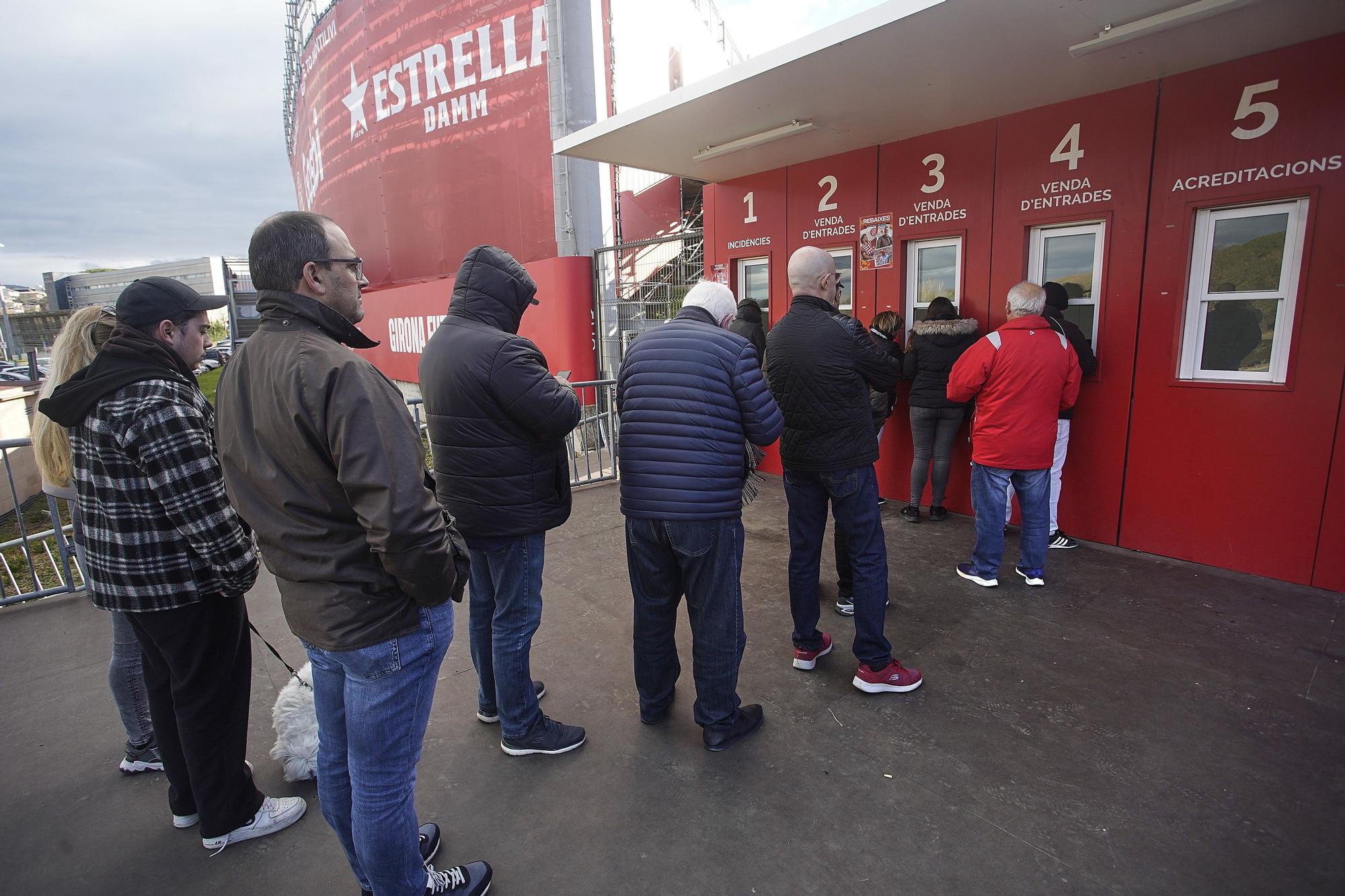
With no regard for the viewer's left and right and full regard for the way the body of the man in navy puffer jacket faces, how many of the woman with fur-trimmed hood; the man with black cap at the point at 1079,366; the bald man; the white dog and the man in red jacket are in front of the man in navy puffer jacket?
4

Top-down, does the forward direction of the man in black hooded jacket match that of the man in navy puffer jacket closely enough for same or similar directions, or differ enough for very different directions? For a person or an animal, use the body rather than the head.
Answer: same or similar directions

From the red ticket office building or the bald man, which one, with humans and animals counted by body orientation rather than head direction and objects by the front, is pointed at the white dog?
the red ticket office building

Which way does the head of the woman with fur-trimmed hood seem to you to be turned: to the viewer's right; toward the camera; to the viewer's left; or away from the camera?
away from the camera

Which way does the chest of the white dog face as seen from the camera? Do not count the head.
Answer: away from the camera

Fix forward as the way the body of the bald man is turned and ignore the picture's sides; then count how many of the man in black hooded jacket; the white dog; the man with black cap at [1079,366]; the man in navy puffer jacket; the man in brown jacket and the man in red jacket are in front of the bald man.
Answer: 2

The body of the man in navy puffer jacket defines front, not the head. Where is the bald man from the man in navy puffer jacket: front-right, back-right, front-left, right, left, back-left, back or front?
front

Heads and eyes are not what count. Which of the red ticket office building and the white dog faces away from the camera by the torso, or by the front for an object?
the white dog

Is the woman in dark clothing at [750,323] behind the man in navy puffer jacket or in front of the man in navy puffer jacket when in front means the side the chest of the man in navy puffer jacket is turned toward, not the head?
in front

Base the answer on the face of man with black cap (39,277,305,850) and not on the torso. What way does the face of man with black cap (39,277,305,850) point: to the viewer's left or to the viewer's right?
to the viewer's right

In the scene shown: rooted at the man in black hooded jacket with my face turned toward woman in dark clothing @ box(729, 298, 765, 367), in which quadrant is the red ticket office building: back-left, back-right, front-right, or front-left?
front-right

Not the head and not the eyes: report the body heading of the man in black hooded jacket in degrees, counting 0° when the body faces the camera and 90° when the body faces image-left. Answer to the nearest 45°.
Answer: approximately 225°

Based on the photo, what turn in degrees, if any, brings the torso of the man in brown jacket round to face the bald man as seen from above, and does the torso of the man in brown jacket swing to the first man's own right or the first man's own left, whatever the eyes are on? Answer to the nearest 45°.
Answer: approximately 45° to the first man's own right

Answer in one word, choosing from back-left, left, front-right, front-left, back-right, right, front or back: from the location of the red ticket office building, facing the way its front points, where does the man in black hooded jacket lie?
front

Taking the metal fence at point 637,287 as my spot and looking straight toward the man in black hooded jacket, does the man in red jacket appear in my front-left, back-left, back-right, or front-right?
front-left

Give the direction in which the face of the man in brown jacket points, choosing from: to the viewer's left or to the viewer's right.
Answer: to the viewer's right
